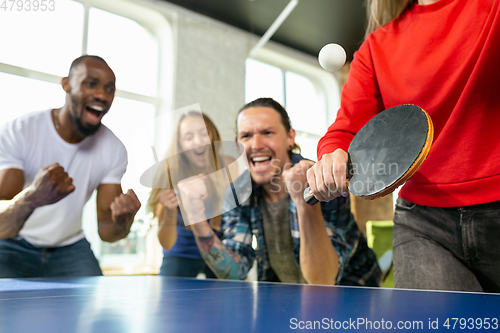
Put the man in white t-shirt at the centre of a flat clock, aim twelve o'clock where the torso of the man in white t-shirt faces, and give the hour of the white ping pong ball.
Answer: The white ping pong ball is roughly at 12 o'clock from the man in white t-shirt.

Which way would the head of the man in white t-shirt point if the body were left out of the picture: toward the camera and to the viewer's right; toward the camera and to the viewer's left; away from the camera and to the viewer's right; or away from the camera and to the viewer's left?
toward the camera and to the viewer's right

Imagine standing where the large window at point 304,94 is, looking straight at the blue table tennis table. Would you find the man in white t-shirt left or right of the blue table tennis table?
right

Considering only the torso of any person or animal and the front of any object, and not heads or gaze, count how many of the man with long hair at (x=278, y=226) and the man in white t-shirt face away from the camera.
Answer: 0

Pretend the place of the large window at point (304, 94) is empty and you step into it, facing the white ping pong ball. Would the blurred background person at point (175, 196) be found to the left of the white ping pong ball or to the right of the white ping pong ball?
right

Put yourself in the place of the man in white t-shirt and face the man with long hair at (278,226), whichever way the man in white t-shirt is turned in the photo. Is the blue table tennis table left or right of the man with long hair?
right

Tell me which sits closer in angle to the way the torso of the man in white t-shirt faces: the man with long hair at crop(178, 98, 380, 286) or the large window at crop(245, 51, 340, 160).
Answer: the man with long hair

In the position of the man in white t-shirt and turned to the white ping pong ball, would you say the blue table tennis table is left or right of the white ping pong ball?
right

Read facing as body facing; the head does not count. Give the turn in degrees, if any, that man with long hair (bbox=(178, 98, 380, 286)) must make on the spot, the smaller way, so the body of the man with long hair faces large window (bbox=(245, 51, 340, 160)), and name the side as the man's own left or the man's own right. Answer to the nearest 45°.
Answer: approximately 135° to the man's own right

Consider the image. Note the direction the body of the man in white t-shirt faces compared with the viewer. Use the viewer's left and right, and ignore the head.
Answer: facing the viewer and to the right of the viewer
